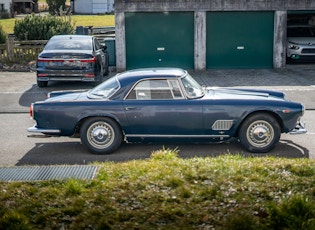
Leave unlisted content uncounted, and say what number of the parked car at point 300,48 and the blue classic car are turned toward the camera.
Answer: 1

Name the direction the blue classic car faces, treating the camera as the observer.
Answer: facing to the right of the viewer

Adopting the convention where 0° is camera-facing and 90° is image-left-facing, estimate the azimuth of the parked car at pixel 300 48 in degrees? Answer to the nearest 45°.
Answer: approximately 0°

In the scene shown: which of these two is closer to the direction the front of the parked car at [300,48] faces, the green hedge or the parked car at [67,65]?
the parked car

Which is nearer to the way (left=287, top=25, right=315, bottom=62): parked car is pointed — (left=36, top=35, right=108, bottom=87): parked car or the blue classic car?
the blue classic car

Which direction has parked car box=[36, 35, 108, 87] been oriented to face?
away from the camera

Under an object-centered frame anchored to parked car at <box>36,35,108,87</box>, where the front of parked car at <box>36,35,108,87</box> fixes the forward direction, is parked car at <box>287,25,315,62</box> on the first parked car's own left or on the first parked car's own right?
on the first parked car's own right

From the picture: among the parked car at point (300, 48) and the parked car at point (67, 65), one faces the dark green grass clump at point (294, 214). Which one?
the parked car at point (300, 48)

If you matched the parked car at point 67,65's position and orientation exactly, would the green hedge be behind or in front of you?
in front

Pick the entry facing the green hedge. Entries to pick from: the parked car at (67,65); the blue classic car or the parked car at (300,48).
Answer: the parked car at (67,65)

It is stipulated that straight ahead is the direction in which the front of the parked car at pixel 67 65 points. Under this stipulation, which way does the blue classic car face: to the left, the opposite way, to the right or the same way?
to the right

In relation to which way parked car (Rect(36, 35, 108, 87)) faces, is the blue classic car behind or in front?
behind

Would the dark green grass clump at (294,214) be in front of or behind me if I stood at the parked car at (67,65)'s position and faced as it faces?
behind
